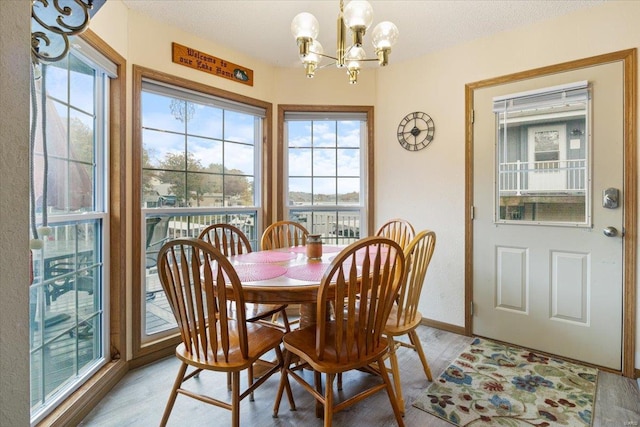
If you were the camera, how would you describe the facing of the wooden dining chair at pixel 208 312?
facing away from the viewer and to the right of the viewer

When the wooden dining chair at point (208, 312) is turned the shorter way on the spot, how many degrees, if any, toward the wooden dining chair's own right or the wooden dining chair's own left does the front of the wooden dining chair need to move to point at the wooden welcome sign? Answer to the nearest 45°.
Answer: approximately 45° to the wooden dining chair's own left

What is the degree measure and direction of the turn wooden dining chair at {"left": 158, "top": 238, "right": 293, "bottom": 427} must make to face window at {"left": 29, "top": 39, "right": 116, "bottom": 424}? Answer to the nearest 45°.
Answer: approximately 90° to its left

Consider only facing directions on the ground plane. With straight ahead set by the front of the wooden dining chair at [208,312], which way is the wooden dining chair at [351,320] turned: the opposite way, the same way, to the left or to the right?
to the left

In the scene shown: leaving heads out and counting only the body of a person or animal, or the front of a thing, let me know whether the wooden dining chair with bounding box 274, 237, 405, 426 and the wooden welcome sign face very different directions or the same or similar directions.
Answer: very different directions

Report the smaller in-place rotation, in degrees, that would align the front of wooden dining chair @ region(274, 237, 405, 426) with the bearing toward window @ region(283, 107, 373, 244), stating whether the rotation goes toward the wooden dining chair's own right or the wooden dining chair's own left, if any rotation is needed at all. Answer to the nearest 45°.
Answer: approximately 45° to the wooden dining chair's own right

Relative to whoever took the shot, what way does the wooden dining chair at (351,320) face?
facing away from the viewer and to the left of the viewer

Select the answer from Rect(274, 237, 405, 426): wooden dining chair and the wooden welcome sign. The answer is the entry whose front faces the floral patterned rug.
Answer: the wooden welcome sign

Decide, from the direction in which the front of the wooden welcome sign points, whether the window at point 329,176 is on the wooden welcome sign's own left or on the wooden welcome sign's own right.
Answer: on the wooden welcome sign's own left

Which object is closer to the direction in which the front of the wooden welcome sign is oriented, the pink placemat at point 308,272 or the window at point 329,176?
the pink placemat

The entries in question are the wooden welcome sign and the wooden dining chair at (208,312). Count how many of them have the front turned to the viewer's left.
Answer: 0

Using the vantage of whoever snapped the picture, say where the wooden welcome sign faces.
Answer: facing the viewer and to the right of the viewer
